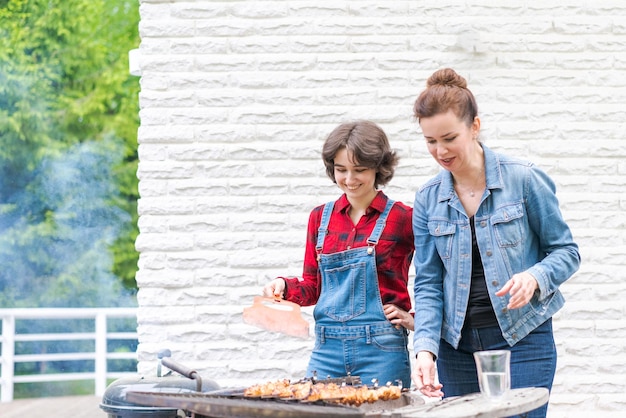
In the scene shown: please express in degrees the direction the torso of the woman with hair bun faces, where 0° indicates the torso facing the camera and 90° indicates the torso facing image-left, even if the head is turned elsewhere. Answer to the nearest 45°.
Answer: approximately 45°

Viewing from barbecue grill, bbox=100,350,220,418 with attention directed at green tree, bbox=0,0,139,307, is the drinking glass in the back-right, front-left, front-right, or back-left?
back-right

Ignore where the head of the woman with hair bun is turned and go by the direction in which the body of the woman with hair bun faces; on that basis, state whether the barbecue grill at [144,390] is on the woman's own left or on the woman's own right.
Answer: on the woman's own right

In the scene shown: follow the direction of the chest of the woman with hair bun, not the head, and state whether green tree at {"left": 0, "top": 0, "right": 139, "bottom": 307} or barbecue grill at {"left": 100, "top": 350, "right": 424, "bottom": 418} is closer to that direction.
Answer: the barbecue grill

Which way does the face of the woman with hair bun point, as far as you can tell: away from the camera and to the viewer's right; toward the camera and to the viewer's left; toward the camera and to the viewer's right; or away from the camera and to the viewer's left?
toward the camera and to the viewer's left

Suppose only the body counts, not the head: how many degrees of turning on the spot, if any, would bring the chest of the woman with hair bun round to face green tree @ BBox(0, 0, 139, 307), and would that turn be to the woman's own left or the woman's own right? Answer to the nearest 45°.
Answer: approximately 90° to the woman's own right

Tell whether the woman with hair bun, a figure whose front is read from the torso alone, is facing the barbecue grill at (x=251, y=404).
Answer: yes
